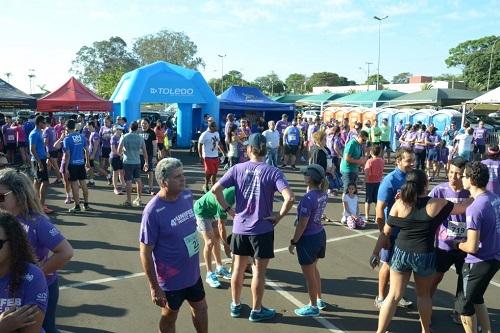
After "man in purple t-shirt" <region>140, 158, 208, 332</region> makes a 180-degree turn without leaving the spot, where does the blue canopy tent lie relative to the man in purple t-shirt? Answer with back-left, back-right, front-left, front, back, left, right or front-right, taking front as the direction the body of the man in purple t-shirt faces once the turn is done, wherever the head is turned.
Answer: front-right

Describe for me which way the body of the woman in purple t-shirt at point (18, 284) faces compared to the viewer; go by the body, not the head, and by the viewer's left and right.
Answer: facing the viewer and to the left of the viewer

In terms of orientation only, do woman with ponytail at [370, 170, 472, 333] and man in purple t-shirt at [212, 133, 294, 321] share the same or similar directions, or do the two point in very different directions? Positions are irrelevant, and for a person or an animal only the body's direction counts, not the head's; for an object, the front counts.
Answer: same or similar directions

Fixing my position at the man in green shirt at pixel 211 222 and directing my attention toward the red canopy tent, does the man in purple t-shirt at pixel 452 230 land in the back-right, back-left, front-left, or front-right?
back-right

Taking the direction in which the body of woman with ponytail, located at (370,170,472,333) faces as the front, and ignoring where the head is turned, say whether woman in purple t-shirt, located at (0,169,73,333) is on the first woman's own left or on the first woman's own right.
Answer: on the first woman's own left

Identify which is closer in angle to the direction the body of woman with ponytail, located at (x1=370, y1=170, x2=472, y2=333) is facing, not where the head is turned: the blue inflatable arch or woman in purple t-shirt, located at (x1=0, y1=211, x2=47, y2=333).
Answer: the blue inflatable arch

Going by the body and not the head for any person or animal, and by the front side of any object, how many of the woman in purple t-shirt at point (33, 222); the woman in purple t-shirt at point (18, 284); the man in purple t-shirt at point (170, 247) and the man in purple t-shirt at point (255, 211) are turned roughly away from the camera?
1

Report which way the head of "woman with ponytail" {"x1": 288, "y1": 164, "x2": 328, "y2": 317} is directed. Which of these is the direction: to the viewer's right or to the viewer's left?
to the viewer's left

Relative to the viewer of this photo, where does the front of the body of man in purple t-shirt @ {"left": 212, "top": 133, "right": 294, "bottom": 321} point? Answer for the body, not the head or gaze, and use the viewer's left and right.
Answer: facing away from the viewer

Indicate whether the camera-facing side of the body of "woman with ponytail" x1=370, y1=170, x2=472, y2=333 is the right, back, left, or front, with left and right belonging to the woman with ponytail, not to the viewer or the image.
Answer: back

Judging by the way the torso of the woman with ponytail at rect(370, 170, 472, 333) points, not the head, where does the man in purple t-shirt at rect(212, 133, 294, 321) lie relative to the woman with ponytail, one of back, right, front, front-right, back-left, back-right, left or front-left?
left

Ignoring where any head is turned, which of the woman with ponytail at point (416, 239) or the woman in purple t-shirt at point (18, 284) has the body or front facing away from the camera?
the woman with ponytail

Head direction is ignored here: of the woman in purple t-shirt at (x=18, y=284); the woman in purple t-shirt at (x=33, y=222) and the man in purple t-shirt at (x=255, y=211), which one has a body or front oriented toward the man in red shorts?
the man in purple t-shirt

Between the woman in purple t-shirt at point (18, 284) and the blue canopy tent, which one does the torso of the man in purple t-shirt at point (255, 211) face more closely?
the blue canopy tent

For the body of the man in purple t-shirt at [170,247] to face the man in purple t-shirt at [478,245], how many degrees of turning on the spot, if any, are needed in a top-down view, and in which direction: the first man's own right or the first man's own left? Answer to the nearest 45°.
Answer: approximately 45° to the first man's own left
